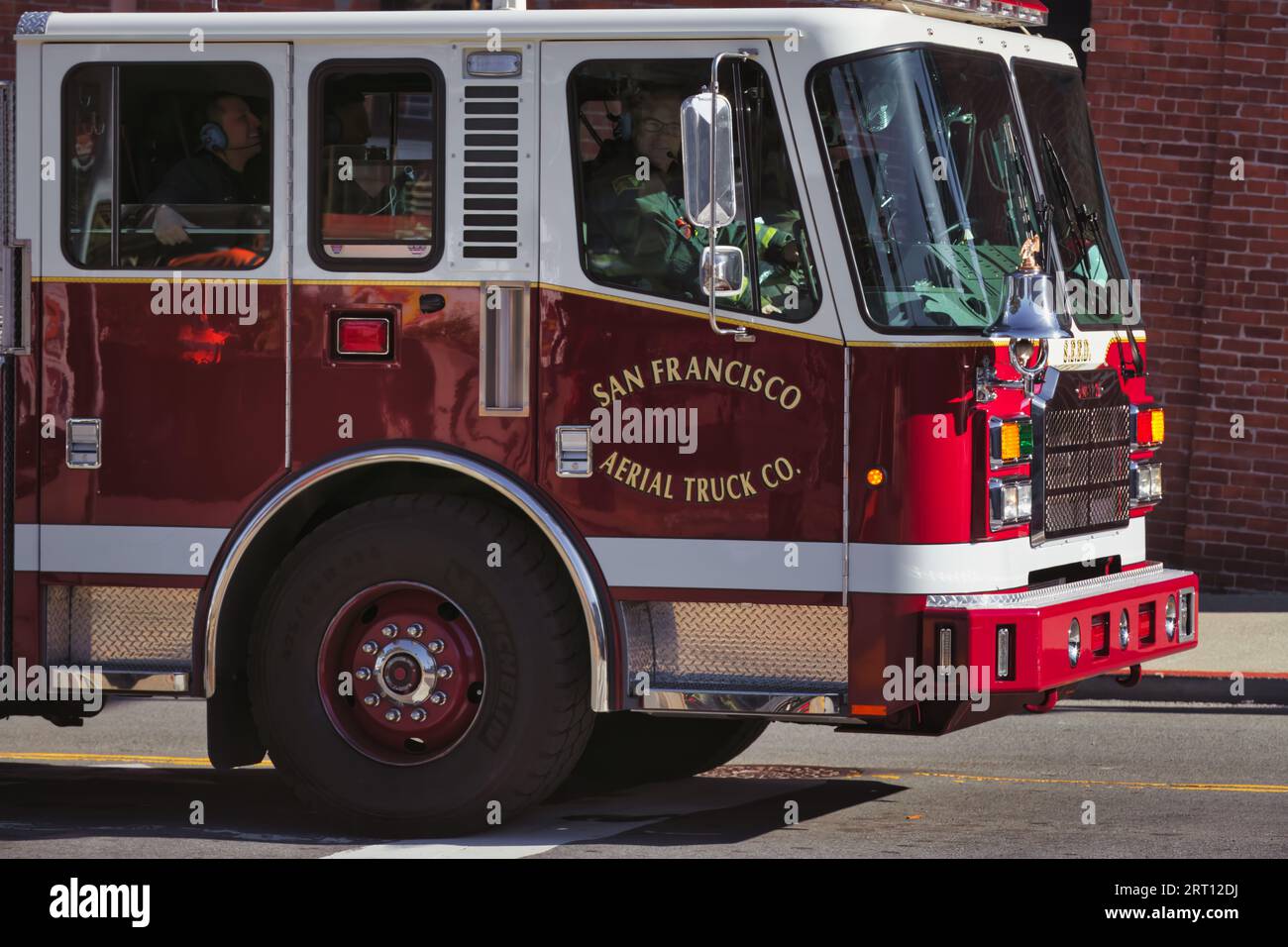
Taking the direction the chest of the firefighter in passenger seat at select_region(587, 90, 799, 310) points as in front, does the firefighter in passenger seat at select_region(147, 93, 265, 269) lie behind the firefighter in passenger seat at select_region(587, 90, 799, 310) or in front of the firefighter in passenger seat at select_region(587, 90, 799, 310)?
behind

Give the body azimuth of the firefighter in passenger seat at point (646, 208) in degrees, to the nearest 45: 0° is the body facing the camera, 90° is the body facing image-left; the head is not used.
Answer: approximately 315°

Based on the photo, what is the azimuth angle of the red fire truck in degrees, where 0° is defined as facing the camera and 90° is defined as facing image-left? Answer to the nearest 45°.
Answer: approximately 315°
